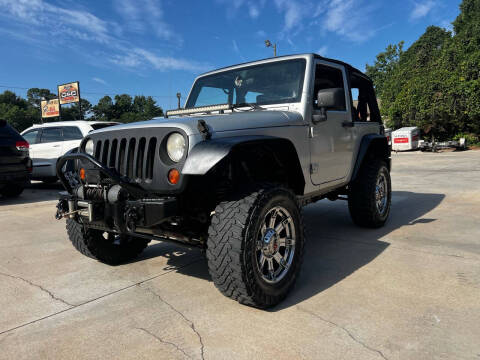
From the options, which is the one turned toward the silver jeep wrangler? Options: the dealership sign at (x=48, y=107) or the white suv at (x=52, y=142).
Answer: the dealership sign

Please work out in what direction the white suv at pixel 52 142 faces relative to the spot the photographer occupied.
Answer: facing away from the viewer and to the left of the viewer

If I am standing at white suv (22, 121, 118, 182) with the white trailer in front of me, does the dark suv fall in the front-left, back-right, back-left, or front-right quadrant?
back-right

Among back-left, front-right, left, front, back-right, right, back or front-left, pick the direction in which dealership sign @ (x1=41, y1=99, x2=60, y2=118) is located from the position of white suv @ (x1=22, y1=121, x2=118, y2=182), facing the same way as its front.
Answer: front-right

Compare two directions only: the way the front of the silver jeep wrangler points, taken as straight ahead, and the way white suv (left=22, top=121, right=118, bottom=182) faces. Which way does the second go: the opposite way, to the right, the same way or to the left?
to the right

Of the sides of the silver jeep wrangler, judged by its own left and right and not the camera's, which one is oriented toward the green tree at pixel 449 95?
back

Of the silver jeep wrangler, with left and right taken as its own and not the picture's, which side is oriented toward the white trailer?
back

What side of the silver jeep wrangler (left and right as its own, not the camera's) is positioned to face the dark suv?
right

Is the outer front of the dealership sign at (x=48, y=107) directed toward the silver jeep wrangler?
yes

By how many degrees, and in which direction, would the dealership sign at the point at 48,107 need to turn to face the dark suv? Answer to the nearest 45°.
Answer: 0° — it already faces it

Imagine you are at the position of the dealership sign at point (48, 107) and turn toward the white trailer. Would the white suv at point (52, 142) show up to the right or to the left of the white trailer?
right
